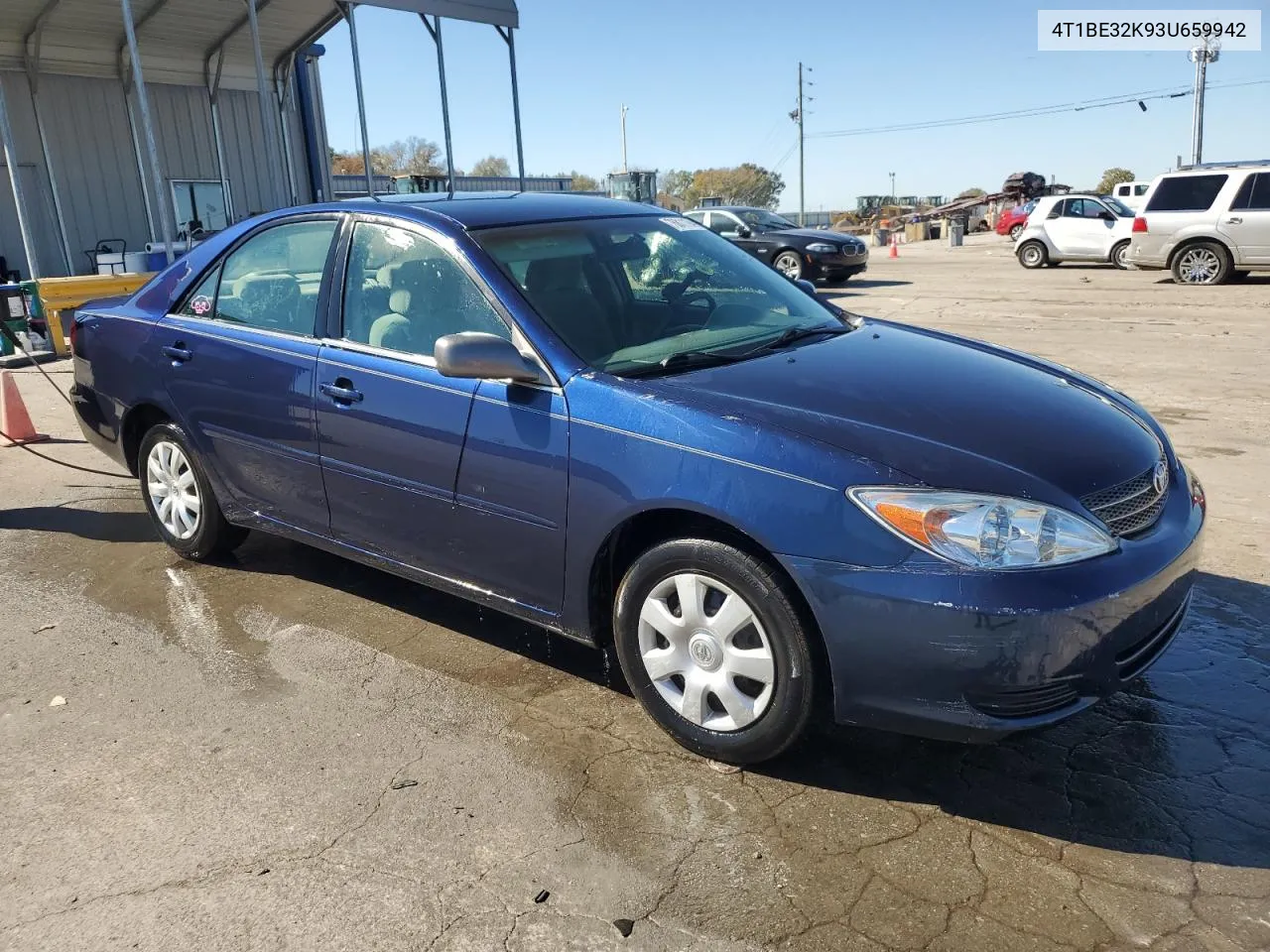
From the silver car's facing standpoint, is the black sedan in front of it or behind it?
behind

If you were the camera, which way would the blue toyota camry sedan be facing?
facing the viewer and to the right of the viewer

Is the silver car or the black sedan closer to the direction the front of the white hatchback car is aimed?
the silver car

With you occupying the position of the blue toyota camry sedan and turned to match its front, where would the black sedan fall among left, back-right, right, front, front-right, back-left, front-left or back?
back-left

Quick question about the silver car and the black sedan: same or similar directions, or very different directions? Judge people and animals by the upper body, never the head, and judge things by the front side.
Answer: same or similar directions

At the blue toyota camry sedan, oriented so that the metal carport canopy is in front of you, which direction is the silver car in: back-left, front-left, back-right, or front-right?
front-right

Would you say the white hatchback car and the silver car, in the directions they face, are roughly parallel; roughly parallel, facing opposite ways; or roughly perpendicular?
roughly parallel

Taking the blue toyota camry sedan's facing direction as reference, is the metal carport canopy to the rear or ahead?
to the rear

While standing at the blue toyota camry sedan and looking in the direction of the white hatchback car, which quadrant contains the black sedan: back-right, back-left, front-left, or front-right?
front-left

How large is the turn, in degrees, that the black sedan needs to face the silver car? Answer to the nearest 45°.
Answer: approximately 45° to its left

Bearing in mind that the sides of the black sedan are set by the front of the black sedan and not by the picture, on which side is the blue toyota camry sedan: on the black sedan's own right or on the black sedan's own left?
on the black sedan's own right

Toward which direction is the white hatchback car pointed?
to the viewer's right

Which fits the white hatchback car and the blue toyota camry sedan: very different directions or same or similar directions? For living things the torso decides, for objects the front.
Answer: same or similar directions

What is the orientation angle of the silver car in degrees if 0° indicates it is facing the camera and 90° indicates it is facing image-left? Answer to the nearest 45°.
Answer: approximately 270°

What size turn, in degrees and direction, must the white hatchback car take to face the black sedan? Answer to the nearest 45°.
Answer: approximately 135° to its right
